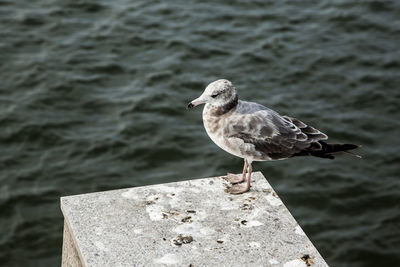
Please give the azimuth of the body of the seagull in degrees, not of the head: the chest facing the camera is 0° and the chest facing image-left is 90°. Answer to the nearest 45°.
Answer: approximately 90°
